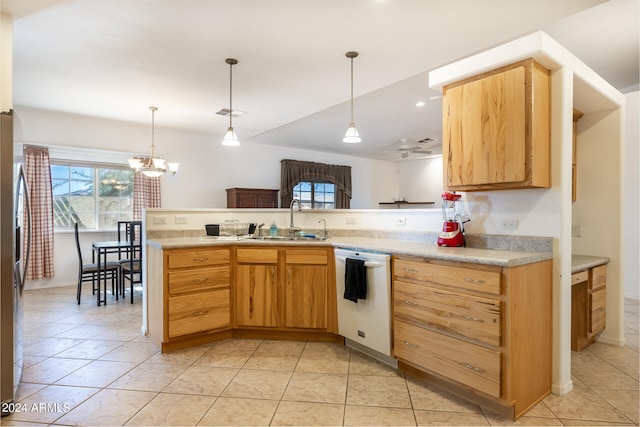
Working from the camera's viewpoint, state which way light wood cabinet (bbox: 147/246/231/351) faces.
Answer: facing the viewer and to the right of the viewer

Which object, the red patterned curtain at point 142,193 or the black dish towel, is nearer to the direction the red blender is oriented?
the black dish towel

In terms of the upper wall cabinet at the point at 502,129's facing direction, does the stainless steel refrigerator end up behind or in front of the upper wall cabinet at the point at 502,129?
in front

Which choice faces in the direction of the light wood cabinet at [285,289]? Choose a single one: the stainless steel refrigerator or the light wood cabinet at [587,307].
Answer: the stainless steel refrigerator

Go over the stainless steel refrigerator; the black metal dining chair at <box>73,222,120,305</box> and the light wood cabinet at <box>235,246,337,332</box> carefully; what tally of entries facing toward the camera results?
1

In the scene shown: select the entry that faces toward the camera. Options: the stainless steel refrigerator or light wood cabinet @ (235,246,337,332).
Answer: the light wood cabinet

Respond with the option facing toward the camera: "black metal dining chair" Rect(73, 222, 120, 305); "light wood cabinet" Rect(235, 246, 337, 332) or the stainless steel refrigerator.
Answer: the light wood cabinet

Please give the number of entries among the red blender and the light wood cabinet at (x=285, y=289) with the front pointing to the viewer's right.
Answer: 0

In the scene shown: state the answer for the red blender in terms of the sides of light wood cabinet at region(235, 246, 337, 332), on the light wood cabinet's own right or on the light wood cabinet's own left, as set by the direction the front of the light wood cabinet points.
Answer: on the light wood cabinet's own left

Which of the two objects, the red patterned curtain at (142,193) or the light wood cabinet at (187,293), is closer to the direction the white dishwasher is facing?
the light wood cabinet

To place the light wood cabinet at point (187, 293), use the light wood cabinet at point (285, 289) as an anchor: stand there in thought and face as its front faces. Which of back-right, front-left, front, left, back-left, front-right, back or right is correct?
right

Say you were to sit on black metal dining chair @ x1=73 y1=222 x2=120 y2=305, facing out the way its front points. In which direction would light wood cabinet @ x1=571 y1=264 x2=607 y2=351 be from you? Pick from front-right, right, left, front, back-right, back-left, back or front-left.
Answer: front-right

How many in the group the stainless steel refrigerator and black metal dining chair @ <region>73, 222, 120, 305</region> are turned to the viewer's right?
2

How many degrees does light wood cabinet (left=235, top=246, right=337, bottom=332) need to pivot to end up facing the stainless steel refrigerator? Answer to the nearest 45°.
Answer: approximately 45° to its right

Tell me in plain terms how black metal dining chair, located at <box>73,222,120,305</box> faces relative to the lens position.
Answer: facing to the right of the viewer

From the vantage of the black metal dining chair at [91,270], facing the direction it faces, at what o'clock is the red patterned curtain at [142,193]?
The red patterned curtain is roughly at 10 o'clock from the black metal dining chair.

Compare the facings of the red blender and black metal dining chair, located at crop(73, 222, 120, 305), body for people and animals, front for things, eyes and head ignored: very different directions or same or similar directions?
very different directions

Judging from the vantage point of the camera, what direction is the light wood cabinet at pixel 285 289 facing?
facing the viewer

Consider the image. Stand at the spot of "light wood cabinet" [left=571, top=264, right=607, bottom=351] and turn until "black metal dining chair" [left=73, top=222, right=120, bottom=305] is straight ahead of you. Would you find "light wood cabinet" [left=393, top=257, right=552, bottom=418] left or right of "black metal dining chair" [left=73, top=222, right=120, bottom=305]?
left

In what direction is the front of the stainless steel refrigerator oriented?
to the viewer's right
